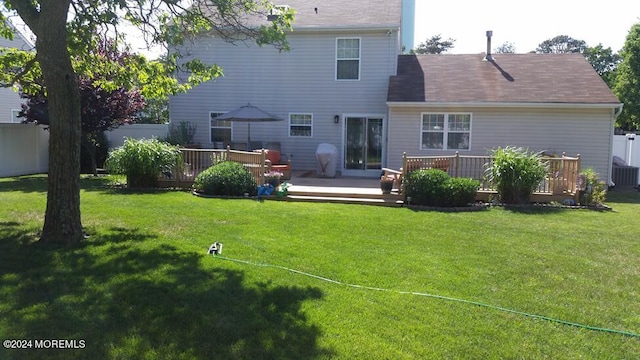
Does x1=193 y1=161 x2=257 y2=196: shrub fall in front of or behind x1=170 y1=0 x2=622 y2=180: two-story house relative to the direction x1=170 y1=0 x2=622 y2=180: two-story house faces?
behind

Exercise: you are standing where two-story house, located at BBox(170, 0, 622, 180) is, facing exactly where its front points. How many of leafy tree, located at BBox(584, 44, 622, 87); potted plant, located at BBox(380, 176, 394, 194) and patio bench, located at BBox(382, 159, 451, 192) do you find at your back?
2

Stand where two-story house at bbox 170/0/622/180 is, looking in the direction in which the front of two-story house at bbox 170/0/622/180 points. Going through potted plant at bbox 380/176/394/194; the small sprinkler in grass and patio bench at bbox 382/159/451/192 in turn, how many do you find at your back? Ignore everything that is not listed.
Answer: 3

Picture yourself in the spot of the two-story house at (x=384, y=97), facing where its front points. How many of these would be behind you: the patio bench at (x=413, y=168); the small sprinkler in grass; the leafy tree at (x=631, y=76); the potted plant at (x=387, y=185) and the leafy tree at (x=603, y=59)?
3

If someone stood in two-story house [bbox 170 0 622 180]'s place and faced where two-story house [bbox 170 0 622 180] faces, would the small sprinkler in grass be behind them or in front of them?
behind

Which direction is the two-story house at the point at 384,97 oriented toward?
away from the camera

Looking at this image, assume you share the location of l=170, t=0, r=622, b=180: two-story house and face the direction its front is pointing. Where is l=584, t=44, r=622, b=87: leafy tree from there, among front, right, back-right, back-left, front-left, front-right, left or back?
front-right

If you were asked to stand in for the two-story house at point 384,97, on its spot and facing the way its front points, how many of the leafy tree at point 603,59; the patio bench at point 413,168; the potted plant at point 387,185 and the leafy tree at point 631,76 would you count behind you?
2

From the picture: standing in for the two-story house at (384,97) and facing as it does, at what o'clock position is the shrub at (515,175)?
The shrub is roughly at 5 o'clock from the two-story house.

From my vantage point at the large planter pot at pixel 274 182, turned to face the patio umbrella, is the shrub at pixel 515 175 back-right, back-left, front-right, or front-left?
back-right

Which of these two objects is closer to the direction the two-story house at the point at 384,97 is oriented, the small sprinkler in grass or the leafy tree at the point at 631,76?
the leafy tree

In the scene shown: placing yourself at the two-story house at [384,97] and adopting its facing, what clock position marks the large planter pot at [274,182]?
The large planter pot is roughly at 7 o'clock from the two-story house.

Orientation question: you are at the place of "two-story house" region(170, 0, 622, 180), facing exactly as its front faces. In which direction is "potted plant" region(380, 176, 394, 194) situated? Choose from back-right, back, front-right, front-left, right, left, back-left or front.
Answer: back

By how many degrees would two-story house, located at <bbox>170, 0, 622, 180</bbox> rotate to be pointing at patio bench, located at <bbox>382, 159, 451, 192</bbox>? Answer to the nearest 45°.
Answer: approximately 180°
